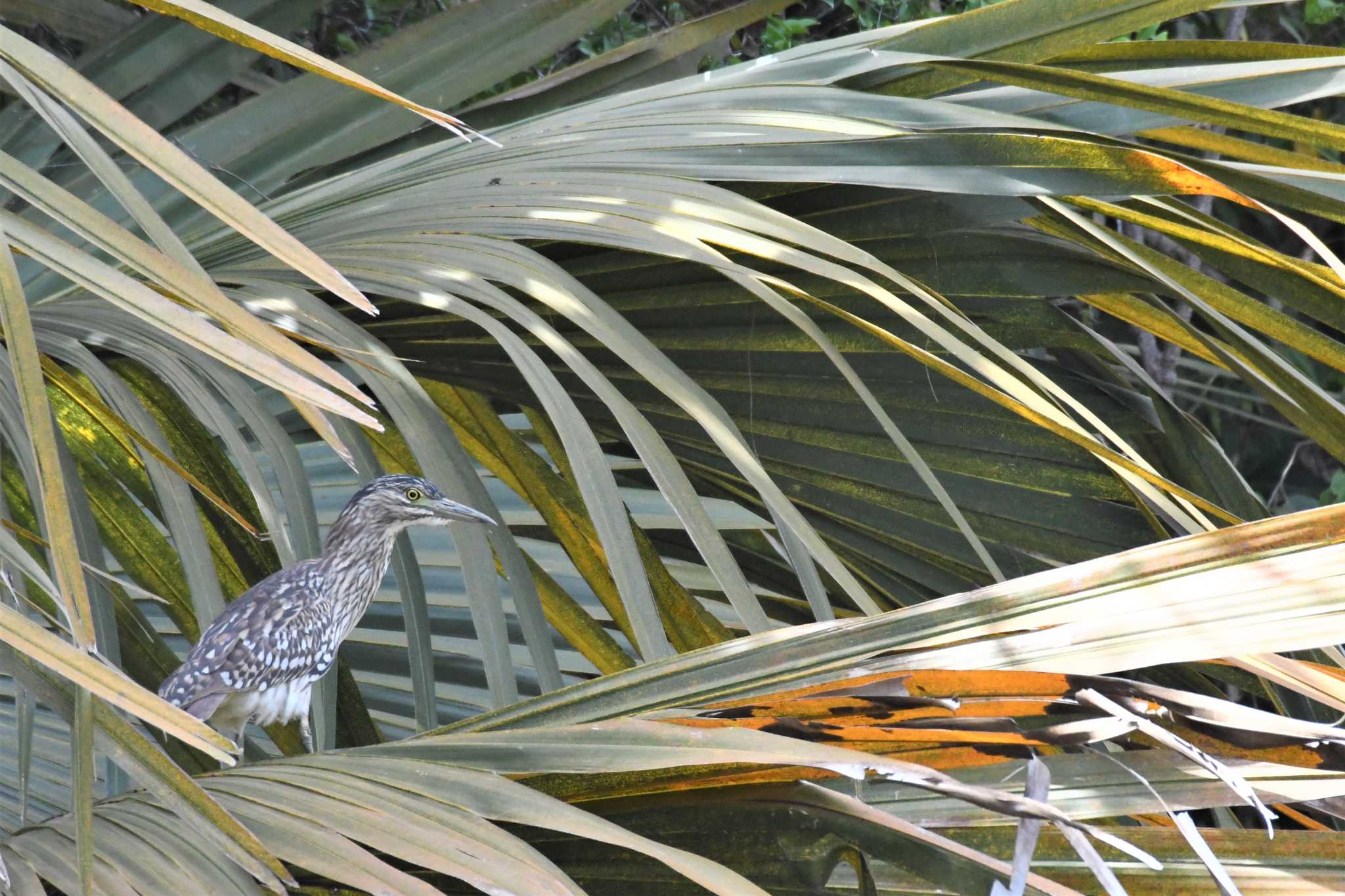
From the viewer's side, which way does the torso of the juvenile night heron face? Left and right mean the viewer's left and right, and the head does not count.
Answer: facing to the right of the viewer
